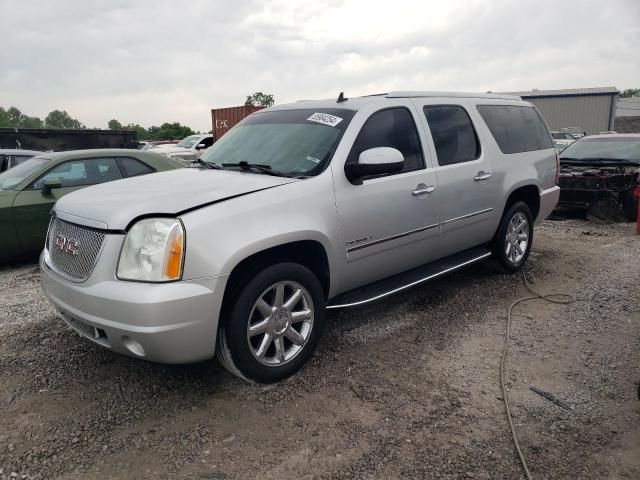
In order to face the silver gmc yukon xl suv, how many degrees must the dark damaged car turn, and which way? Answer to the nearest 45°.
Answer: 0° — it already faces it

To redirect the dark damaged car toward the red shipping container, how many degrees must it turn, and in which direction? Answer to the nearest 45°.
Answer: approximately 135° to its right

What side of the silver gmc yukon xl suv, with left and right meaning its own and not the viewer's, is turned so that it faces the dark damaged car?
back

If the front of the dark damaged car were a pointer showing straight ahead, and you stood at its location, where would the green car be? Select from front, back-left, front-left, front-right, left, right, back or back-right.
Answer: front-right

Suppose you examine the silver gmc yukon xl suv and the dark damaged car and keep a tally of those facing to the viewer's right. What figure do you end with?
0

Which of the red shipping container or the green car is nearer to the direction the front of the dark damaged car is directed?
the green car

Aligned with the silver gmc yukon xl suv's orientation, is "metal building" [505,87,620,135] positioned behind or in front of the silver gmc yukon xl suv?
behind

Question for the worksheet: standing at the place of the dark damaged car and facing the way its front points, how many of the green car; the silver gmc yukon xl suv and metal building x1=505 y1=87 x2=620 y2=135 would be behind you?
1

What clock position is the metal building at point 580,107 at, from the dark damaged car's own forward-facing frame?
The metal building is roughly at 6 o'clock from the dark damaged car.

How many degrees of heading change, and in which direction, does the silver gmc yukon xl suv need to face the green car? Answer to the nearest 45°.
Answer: approximately 90° to its right
